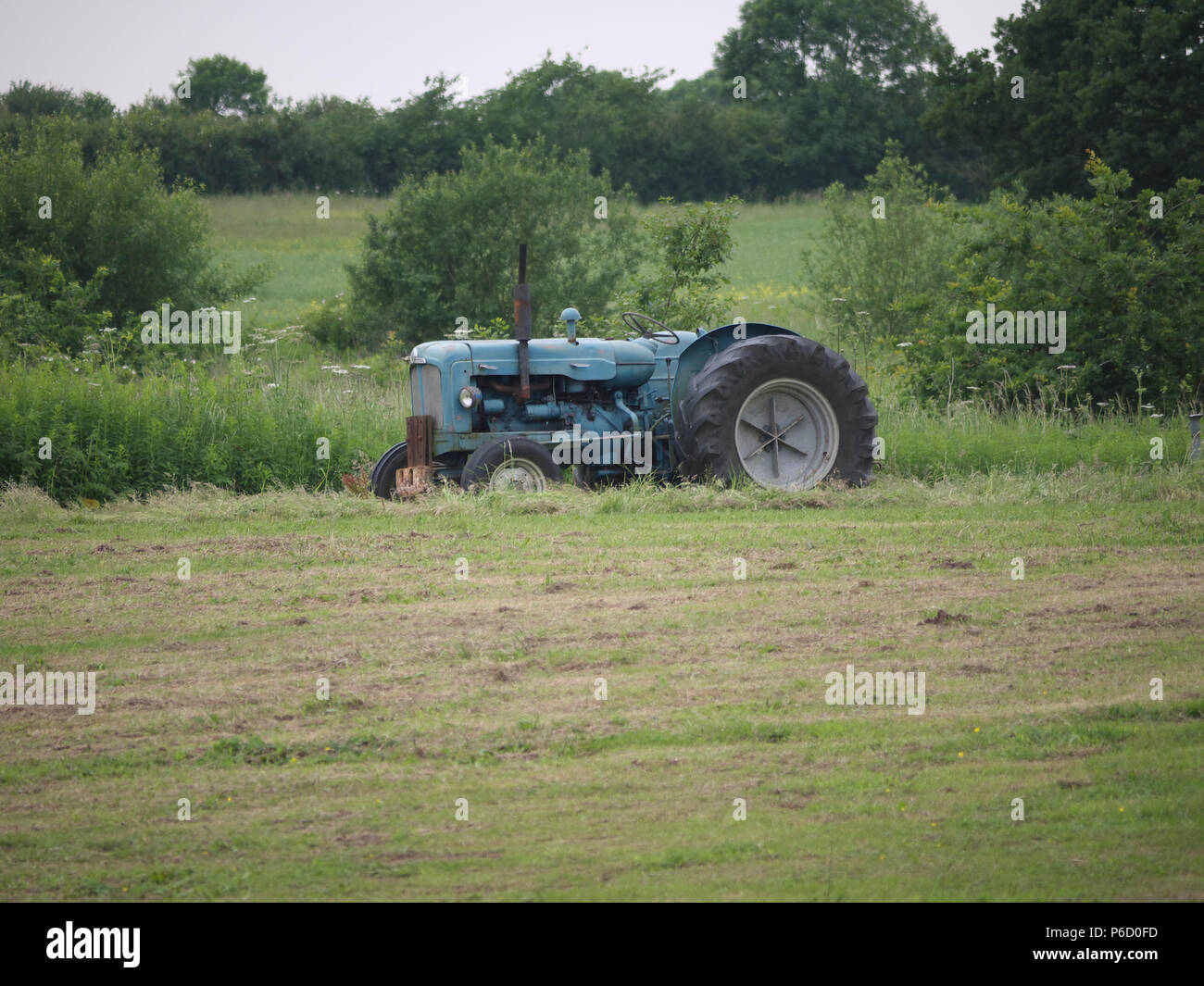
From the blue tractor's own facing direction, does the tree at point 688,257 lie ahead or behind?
behind

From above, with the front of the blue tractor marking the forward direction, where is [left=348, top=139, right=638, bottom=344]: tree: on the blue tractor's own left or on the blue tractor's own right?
on the blue tractor's own right

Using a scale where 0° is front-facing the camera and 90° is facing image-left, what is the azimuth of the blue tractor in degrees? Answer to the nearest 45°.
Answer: approximately 45°

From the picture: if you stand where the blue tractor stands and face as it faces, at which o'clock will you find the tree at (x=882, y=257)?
The tree is roughly at 5 o'clock from the blue tractor.

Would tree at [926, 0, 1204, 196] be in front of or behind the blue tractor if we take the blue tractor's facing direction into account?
behind

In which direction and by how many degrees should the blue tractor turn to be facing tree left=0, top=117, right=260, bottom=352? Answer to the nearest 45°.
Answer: approximately 90° to its right

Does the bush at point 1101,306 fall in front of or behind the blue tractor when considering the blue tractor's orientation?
behind
